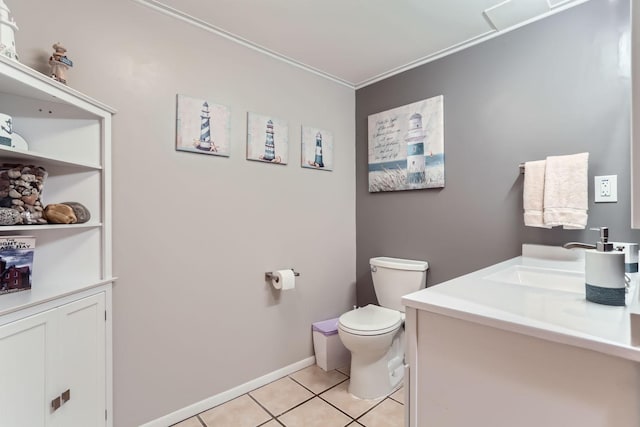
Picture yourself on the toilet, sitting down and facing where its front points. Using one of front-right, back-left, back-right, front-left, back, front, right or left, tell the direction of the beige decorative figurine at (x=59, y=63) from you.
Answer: front

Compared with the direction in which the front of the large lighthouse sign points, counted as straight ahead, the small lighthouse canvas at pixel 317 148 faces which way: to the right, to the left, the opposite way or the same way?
to the left

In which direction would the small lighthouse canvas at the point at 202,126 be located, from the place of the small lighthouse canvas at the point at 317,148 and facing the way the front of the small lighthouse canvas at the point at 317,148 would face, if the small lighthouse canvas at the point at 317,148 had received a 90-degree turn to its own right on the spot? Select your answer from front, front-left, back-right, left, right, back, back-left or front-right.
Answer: front

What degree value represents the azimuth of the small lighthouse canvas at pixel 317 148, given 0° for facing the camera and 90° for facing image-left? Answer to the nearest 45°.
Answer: approximately 315°

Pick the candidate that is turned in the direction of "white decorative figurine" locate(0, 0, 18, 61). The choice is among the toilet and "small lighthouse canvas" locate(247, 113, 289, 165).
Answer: the toilet

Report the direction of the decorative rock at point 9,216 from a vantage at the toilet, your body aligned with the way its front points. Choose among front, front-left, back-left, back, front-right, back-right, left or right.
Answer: front

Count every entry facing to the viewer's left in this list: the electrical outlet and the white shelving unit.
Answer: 0

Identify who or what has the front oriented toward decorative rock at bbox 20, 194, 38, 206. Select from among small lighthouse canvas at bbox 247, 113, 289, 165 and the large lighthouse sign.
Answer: the large lighthouse sign

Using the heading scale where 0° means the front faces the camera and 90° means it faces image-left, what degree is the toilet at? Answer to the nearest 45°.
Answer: approximately 45°

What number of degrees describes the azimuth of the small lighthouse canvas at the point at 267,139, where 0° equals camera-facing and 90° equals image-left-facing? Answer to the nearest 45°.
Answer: approximately 315°

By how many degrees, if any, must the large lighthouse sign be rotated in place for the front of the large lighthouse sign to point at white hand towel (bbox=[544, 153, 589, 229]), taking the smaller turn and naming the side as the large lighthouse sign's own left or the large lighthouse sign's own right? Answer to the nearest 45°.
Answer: approximately 90° to the large lighthouse sign's own left

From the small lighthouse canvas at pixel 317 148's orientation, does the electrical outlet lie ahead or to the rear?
ahead

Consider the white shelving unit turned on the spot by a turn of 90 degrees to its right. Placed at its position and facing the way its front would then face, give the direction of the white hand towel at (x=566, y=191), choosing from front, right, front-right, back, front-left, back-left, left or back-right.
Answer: left

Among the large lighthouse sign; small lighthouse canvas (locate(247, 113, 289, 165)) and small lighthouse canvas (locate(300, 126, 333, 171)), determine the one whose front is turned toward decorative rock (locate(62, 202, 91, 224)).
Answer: the large lighthouse sign

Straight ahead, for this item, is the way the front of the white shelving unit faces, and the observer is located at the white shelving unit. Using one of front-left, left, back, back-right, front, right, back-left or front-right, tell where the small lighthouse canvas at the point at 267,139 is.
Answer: front-left

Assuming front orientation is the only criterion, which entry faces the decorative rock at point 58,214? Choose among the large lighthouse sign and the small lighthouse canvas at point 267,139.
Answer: the large lighthouse sign

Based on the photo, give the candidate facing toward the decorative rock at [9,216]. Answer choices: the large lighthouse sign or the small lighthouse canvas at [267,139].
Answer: the large lighthouse sign

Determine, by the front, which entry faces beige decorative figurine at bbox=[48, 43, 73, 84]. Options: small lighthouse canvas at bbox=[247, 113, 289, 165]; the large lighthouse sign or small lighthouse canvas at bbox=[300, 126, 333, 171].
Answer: the large lighthouse sign

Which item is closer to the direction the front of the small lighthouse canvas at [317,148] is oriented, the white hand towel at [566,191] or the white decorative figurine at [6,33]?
the white hand towel

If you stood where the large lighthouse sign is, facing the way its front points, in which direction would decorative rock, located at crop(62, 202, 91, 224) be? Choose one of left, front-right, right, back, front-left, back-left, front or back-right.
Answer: front

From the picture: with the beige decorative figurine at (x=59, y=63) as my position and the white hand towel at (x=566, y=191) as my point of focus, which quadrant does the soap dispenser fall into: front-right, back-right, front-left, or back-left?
front-right

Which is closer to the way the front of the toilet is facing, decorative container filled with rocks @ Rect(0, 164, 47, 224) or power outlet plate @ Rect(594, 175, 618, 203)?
the decorative container filled with rocks

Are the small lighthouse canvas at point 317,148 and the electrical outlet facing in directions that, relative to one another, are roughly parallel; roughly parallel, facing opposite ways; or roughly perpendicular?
roughly perpendicular
